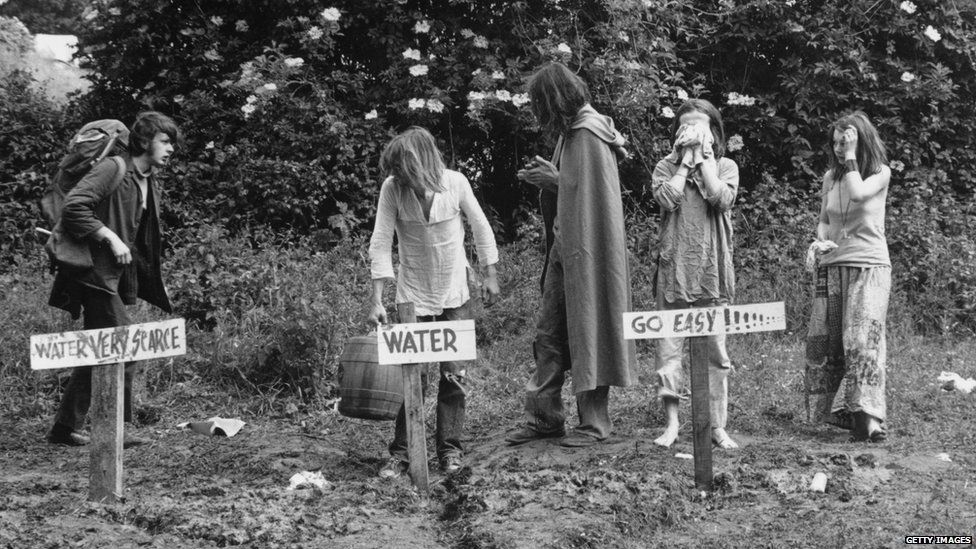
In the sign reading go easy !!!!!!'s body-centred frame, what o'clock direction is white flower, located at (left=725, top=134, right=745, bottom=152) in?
The white flower is roughly at 6 o'clock from the sign reading go easy !!!!!!.

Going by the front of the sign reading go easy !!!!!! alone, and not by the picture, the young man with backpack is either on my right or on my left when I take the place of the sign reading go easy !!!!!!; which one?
on my right

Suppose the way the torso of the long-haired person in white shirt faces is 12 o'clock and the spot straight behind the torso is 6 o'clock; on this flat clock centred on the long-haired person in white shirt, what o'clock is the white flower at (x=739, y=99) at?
The white flower is roughly at 7 o'clock from the long-haired person in white shirt.

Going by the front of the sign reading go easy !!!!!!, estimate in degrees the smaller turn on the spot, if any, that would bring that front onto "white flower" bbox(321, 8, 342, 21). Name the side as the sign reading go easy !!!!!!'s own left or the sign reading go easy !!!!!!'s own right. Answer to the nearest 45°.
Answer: approximately 135° to the sign reading go easy !!!!!!'s own right

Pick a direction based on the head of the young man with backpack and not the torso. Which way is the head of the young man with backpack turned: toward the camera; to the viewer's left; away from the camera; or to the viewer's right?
to the viewer's right

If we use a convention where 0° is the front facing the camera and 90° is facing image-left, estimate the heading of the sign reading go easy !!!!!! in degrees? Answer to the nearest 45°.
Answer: approximately 0°

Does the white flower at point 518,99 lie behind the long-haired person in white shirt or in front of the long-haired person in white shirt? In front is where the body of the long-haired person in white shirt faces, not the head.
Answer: behind

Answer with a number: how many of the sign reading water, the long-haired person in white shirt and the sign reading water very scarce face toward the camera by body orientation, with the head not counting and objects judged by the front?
3
